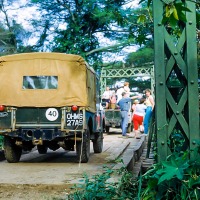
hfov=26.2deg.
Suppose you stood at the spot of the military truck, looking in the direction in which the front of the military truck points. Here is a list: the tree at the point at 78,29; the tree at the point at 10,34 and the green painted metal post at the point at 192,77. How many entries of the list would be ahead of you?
2

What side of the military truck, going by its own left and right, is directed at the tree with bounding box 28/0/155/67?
front

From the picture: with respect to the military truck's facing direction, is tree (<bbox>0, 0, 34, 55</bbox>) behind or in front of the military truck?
in front

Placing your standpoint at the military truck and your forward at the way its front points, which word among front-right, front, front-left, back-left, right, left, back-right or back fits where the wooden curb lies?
right

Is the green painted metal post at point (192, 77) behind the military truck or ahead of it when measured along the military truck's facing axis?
behind

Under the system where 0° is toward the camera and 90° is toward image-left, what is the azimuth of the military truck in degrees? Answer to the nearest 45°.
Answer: approximately 180°
